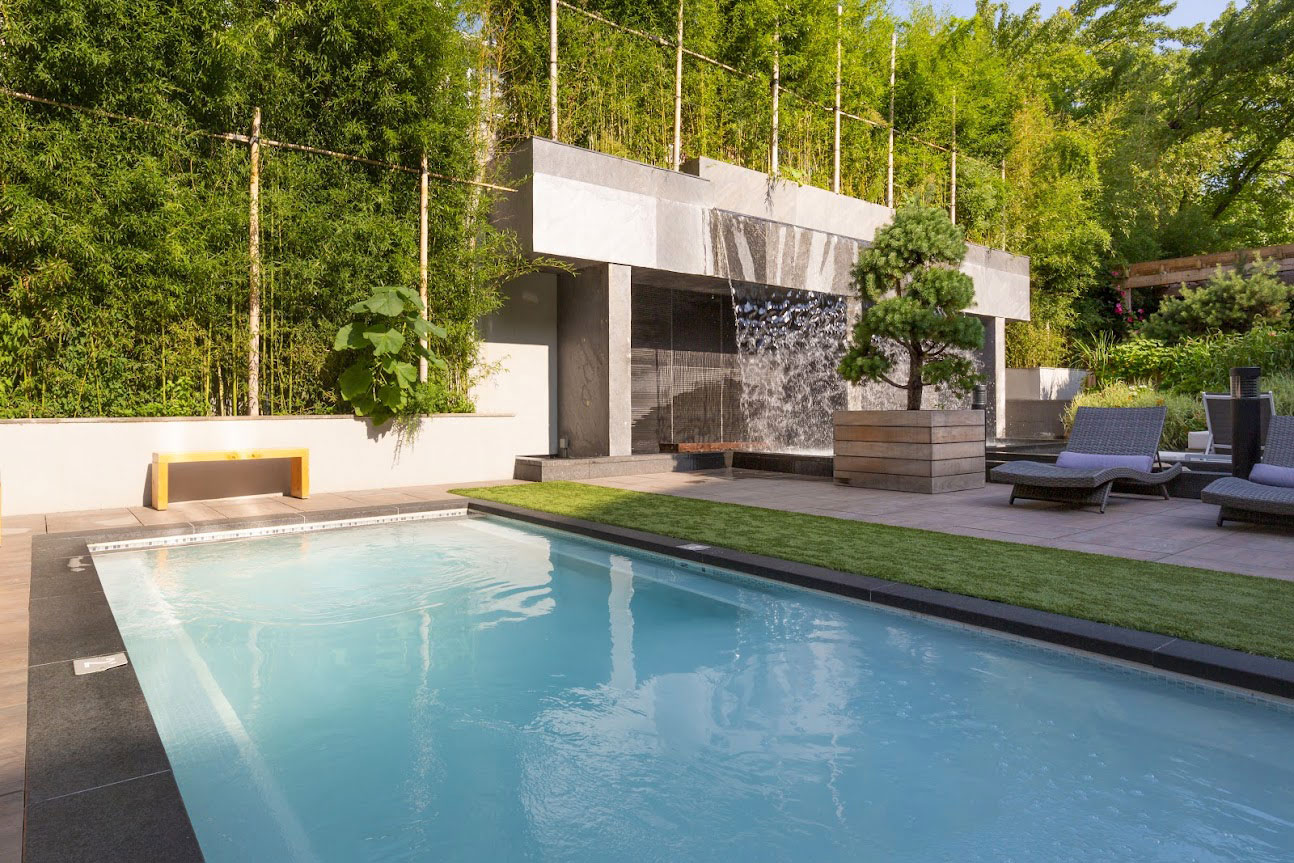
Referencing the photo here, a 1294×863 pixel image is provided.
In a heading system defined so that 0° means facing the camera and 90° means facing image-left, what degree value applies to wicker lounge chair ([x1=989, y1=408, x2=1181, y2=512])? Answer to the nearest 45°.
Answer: approximately 45°

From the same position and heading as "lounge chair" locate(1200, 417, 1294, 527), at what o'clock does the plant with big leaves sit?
The plant with big leaves is roughly at 1 o'clock from the lounge chair.

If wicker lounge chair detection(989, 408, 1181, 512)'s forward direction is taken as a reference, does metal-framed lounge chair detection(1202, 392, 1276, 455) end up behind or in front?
behind

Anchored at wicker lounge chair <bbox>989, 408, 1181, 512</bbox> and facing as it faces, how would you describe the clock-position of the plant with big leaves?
The plant with big leaves is roughly at 1 o'clock from the wicker lounge chair.

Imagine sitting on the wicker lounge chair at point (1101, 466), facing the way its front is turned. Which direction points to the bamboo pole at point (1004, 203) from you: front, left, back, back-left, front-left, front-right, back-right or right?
back-right

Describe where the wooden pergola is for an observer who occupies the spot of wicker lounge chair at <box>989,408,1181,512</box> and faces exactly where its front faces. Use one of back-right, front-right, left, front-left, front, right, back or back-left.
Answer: back-right

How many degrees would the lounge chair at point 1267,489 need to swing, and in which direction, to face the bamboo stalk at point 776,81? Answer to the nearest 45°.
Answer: approximately 90° to its right

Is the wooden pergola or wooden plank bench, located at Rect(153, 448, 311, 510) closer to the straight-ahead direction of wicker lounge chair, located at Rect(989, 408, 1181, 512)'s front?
the wooden plank bench

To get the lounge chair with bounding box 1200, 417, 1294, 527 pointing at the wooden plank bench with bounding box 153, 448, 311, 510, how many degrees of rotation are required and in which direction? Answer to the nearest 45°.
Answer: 0° — it already faces it
